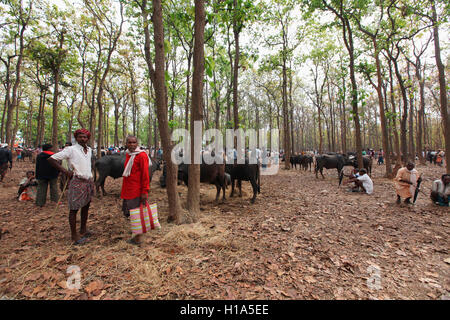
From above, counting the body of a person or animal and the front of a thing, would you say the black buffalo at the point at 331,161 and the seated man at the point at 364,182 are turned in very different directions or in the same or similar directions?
very different directions

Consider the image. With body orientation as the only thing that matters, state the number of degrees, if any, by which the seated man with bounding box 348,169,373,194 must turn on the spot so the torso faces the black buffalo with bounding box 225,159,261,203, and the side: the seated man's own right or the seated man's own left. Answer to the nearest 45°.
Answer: approximately 45° to the seated man's own left

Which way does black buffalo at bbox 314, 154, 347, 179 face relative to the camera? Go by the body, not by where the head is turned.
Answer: to the viewer's right

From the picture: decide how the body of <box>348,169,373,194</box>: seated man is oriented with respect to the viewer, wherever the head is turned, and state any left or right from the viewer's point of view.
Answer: facing to the left of the viewer

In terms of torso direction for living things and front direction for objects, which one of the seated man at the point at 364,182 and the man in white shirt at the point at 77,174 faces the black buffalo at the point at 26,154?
the seated man

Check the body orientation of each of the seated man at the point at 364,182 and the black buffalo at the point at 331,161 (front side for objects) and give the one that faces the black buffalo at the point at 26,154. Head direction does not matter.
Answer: the seated man
